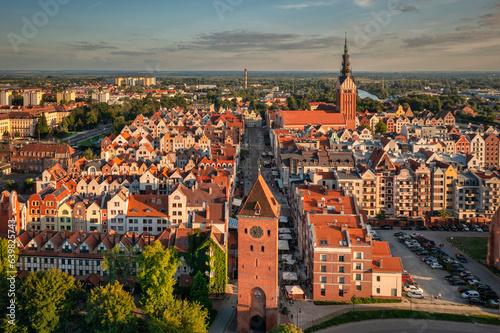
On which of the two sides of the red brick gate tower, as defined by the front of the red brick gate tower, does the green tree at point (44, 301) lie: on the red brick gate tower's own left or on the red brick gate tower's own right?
on the red brick gate tower's own right

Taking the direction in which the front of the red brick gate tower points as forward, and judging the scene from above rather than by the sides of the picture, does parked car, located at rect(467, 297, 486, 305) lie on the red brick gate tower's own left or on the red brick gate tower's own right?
on the red brick gate tower's own left

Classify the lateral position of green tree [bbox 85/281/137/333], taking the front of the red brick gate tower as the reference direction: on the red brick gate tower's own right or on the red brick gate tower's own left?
on the red brick gate tower's own right

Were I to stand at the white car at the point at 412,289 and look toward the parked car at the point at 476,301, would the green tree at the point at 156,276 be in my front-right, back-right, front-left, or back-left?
back-right

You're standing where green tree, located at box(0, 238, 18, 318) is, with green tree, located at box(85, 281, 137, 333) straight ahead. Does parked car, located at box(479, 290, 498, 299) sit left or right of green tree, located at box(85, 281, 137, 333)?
left

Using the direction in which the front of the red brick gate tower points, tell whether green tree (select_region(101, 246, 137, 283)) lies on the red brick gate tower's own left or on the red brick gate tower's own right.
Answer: on the red brick gate tower's own right

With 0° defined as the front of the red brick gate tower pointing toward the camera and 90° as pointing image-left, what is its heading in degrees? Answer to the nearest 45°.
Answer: approximately 0°

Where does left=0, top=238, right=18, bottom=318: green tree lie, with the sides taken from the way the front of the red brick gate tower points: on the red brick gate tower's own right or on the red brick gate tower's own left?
on the red brick gate tower's own right

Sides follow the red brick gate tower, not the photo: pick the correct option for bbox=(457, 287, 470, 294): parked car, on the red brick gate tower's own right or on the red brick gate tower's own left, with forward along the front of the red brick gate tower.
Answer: on the red brick gate tower's own left
